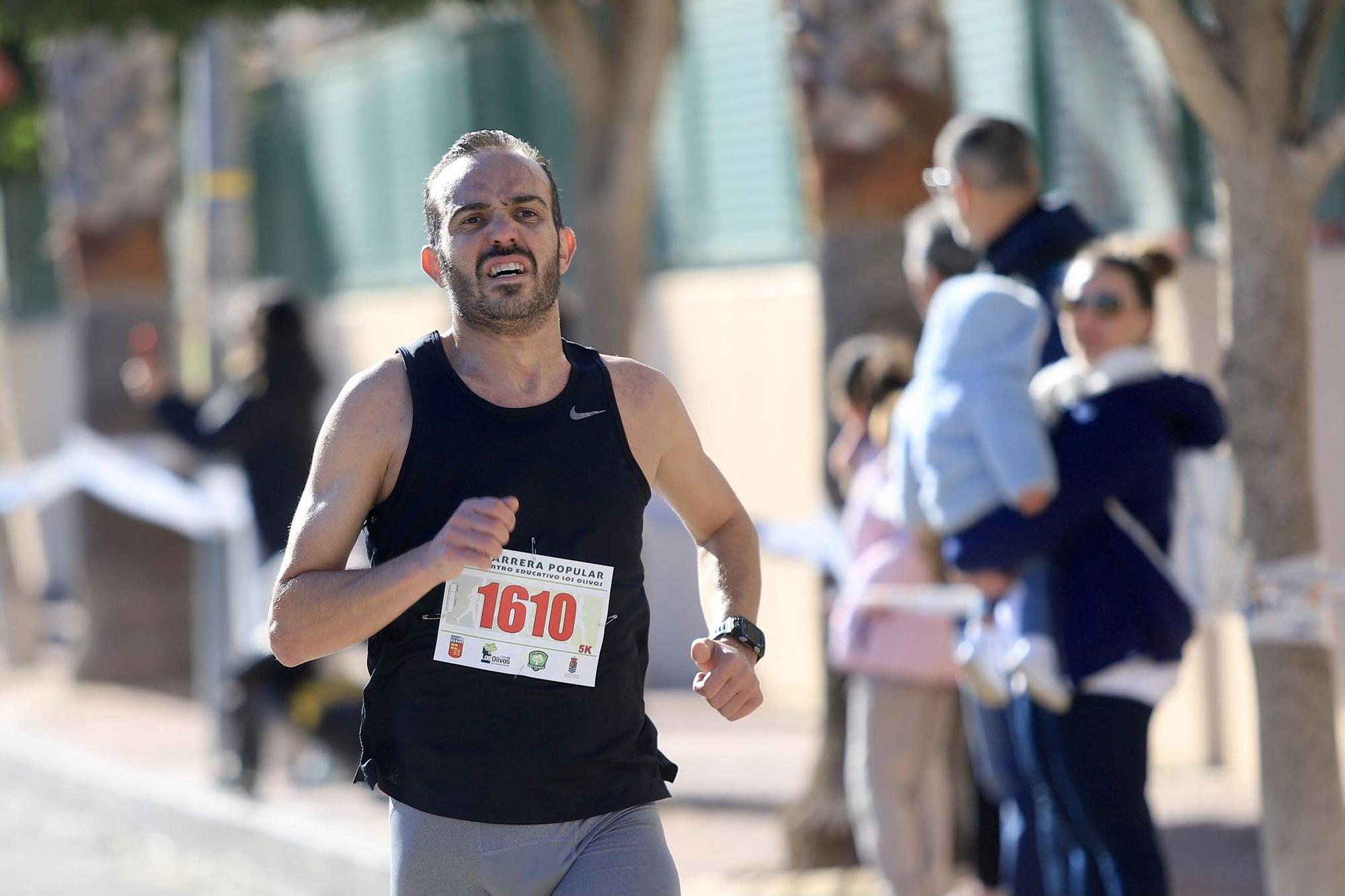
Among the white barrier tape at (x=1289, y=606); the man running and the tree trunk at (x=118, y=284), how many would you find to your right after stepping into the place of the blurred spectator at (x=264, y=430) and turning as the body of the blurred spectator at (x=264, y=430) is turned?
1

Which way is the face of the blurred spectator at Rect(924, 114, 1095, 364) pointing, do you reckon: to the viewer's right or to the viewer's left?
to the viewer's left

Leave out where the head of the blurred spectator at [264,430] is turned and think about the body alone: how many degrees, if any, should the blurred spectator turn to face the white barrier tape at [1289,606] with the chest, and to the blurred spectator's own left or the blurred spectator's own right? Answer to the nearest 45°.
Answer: approximately 135° to the blurred spectator's own left

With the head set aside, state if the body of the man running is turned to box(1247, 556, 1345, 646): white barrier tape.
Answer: no

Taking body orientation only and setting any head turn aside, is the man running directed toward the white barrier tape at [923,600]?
no

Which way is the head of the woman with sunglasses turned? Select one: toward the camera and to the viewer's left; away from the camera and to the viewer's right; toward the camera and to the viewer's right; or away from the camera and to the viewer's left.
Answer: toward the camera and to the viewer's left

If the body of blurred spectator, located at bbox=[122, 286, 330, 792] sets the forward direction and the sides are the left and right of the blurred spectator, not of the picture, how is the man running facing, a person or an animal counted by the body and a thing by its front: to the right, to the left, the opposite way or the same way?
to the left

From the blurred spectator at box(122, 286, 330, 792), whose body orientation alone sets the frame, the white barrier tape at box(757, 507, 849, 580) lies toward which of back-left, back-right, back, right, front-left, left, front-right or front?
back-left

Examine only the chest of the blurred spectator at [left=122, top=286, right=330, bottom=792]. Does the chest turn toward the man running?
no

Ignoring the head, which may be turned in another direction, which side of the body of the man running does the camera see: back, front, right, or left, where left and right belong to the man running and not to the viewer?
front

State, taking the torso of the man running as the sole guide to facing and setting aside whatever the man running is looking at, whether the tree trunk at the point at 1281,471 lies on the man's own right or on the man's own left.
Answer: on the man's own left

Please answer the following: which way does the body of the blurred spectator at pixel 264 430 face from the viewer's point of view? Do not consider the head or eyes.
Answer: to the viewer's left

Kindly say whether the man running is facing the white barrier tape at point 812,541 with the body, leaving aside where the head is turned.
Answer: no

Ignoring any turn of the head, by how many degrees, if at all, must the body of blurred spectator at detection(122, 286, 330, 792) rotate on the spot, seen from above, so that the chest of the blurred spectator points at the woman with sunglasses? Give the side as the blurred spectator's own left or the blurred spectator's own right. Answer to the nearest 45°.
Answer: approximately 135° to the blurred spectator's own left

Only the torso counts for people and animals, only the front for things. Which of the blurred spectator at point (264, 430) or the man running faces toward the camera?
the man running
